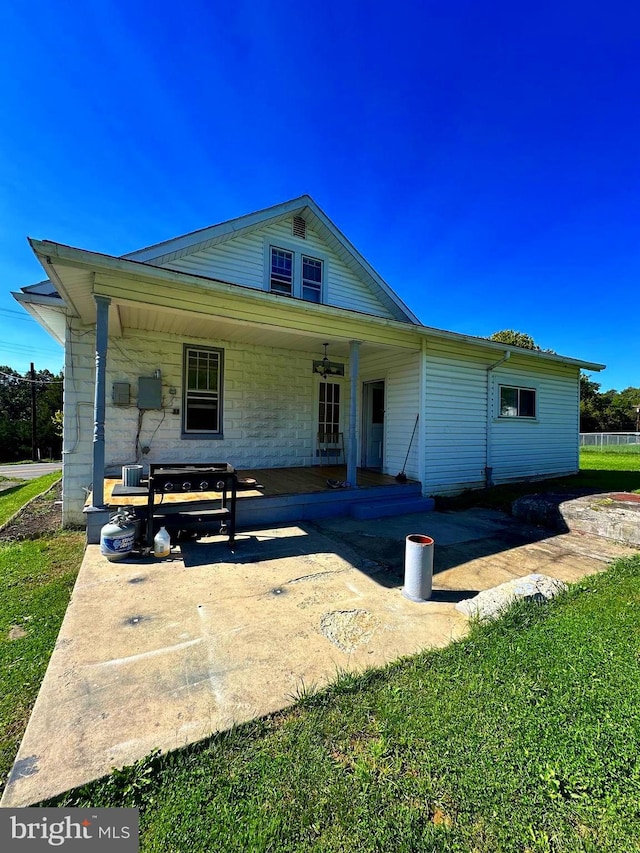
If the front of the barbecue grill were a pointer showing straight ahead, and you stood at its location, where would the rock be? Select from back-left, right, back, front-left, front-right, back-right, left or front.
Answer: front-left

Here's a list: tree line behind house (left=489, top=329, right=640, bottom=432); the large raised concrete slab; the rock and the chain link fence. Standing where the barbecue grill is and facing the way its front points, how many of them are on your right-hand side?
0

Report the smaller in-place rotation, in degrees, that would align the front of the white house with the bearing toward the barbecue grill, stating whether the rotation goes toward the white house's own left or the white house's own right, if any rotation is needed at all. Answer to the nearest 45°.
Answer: approximately 45° to the white house's own right

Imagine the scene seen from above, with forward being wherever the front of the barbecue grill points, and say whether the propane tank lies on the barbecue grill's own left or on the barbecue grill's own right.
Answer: on the barbecue grill's own right

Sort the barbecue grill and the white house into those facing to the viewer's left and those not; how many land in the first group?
0

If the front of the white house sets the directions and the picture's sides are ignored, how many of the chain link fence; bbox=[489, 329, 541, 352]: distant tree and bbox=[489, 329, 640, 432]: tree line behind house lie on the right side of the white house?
0

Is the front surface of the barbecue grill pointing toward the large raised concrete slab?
no

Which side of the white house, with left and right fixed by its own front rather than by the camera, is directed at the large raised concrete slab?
front

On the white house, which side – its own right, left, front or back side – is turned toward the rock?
front

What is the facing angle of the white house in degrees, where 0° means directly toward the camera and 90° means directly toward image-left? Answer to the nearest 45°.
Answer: approximately 315°

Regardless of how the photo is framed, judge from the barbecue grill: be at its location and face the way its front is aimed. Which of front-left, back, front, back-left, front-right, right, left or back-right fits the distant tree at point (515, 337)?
back-left

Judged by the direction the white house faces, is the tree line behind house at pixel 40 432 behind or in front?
behind

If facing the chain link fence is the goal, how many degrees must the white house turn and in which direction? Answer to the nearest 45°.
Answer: approximately 90° to its left

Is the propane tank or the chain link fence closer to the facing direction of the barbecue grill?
the propane tank

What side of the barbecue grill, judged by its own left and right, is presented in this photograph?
front
